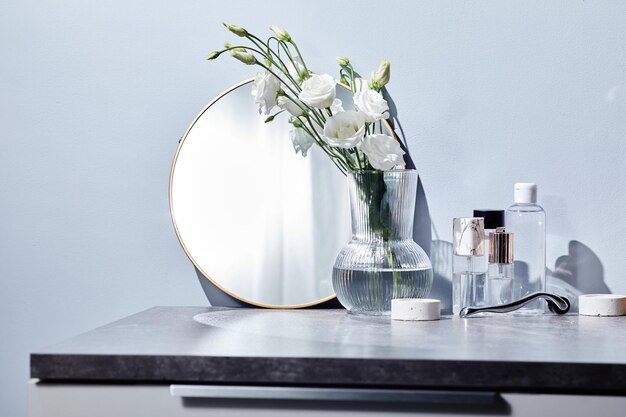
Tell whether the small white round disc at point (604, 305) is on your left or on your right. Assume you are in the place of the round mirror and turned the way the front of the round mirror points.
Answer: on your left

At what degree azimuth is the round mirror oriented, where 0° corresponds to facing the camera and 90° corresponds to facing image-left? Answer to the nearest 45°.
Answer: approximately 0°

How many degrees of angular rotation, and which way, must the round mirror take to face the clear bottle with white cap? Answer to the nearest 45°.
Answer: approximately 90° to its left
